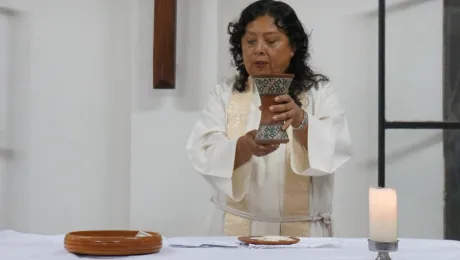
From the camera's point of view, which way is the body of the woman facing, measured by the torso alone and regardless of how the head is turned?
toward the camera

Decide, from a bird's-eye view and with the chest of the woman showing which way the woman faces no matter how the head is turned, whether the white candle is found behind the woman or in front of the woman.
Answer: in front

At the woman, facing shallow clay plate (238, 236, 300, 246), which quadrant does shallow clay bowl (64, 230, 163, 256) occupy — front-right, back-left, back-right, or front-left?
front-right

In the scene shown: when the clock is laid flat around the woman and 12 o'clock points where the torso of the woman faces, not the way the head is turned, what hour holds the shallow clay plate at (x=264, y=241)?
The shallow clay plate is roughly at 12 o'clock from the woman.

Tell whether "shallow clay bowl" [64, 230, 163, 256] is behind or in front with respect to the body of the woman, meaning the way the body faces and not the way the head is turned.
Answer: in front
